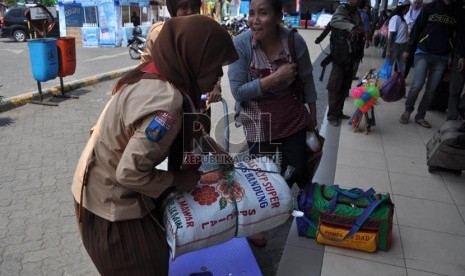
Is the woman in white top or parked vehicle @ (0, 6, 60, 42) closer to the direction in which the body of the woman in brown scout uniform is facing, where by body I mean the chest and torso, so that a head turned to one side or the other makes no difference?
the woman in white top

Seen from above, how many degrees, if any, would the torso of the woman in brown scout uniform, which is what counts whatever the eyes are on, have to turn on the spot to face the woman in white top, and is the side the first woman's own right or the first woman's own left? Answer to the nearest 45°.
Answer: approximately 45° to the first woman's own left

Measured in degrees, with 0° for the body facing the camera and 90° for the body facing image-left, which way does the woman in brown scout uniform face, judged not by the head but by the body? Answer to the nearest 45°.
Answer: approximately 270°

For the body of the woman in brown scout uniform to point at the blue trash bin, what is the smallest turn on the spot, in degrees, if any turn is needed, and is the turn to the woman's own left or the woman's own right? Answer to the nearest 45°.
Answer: approximately 90° to the woman's own left

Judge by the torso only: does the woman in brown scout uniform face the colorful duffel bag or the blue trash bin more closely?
the colorful duffel bag

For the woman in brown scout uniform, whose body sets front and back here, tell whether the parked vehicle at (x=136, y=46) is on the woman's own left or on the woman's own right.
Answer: on the woman's own left

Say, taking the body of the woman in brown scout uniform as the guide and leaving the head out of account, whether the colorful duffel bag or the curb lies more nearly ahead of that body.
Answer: the colorful duffel bag

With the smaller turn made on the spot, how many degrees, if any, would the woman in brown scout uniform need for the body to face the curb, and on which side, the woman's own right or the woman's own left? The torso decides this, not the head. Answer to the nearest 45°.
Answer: approximately 90° to the woman's own left

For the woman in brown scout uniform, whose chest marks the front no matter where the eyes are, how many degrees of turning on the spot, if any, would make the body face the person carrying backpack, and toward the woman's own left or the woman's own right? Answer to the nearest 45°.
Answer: approximately 45° to the woman's own left

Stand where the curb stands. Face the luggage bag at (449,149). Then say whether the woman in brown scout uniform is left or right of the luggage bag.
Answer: right

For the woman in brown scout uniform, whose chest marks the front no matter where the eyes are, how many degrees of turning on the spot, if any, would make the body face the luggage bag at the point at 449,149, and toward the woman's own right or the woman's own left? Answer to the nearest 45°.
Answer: approximately 45° to the woman's own left

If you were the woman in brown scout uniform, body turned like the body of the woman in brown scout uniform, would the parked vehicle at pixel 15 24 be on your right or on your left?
on your left
